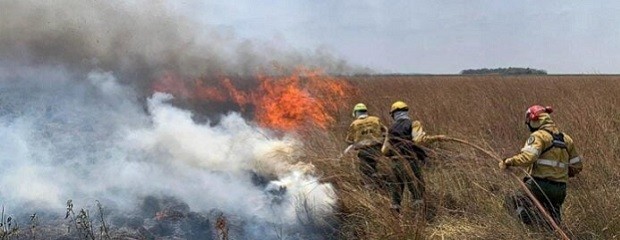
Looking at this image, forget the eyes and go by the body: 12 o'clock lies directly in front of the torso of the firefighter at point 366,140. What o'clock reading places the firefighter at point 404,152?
the firefighter at point 404,152 is roughly at 5 o'clock from the firefighter at point 366,140.

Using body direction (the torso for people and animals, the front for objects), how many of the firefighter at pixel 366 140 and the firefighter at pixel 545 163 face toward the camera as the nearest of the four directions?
0

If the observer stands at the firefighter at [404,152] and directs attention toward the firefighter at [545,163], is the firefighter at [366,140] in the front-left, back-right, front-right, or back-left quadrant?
back-left

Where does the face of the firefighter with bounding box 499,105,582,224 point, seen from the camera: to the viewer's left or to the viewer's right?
to the viewer's left

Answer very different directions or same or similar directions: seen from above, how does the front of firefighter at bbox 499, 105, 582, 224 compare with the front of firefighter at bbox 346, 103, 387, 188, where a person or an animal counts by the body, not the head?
same or similar directions

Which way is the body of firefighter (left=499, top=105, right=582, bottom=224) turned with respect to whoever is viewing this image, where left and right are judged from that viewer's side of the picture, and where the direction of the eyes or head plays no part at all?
facing away from the viewer and to the left of the viewer

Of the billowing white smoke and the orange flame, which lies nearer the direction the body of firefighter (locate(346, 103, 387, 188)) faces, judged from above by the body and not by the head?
the orange flame

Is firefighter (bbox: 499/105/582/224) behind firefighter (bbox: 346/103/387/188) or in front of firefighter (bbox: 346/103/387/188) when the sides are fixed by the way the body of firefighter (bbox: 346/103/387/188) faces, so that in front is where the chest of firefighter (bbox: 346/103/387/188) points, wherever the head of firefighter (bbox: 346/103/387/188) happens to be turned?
behind

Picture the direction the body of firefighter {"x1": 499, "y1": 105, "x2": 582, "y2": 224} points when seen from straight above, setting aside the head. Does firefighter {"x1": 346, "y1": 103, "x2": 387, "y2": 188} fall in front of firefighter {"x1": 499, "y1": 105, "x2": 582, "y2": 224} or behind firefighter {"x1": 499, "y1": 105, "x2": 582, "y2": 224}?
in front

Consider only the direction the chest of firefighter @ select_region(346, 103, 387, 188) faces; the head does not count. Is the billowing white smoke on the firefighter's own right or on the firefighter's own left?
on the firefighter's own left

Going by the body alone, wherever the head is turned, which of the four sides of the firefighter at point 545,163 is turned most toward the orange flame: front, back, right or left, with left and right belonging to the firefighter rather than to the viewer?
front

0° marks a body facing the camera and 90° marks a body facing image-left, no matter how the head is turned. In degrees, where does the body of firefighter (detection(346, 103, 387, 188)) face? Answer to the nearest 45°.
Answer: approximately 180°
